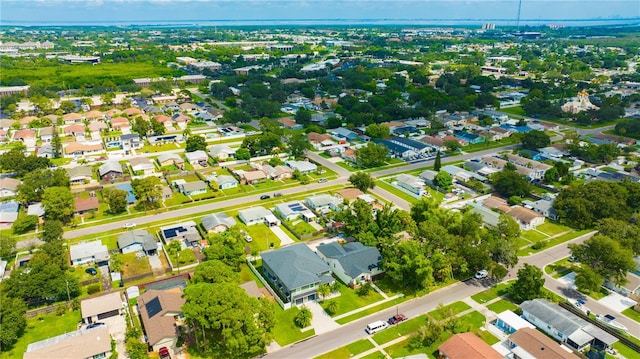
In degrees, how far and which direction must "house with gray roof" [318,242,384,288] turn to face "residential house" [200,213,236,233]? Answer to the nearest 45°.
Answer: approximately 180°

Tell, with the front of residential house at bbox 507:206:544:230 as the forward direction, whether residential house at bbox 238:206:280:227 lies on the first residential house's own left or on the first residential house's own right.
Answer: on the first residential house's own right

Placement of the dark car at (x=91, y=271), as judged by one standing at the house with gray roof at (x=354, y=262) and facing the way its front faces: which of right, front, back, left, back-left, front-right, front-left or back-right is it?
back-right

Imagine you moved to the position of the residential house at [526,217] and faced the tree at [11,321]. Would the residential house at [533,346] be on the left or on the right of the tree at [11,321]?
left

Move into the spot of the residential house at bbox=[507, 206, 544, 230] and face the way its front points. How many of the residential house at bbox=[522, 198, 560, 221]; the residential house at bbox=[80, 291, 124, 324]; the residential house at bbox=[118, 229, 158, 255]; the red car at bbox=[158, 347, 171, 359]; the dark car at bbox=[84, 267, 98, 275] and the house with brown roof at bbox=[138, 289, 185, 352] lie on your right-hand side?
5

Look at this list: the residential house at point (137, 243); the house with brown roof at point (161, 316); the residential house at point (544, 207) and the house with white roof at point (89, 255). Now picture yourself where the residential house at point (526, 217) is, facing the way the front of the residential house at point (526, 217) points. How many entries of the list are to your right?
3

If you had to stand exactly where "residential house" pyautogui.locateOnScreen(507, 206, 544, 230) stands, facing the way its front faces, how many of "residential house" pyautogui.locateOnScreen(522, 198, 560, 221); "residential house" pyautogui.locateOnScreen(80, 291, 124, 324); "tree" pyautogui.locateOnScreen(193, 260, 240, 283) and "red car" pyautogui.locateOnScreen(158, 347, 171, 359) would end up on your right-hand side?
3

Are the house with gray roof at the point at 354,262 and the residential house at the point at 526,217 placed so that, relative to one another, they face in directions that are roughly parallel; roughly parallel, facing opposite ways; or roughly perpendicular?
roughly parallel

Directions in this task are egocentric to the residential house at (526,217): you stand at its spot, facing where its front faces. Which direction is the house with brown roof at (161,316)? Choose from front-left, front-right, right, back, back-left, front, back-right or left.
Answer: right

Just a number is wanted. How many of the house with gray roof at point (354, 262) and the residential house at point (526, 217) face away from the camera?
0

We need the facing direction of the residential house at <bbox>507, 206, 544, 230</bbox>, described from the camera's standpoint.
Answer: facing the viewer and to the right of the viewer

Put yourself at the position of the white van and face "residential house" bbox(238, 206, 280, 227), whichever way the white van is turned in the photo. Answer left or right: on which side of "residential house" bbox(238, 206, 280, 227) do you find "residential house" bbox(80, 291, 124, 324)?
left

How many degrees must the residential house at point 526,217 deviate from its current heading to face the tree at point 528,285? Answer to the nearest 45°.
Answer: approximately 45° to its right

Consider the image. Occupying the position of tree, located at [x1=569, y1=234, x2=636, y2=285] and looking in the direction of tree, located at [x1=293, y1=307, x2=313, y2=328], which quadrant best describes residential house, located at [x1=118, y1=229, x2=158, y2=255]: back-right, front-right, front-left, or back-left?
front-right
